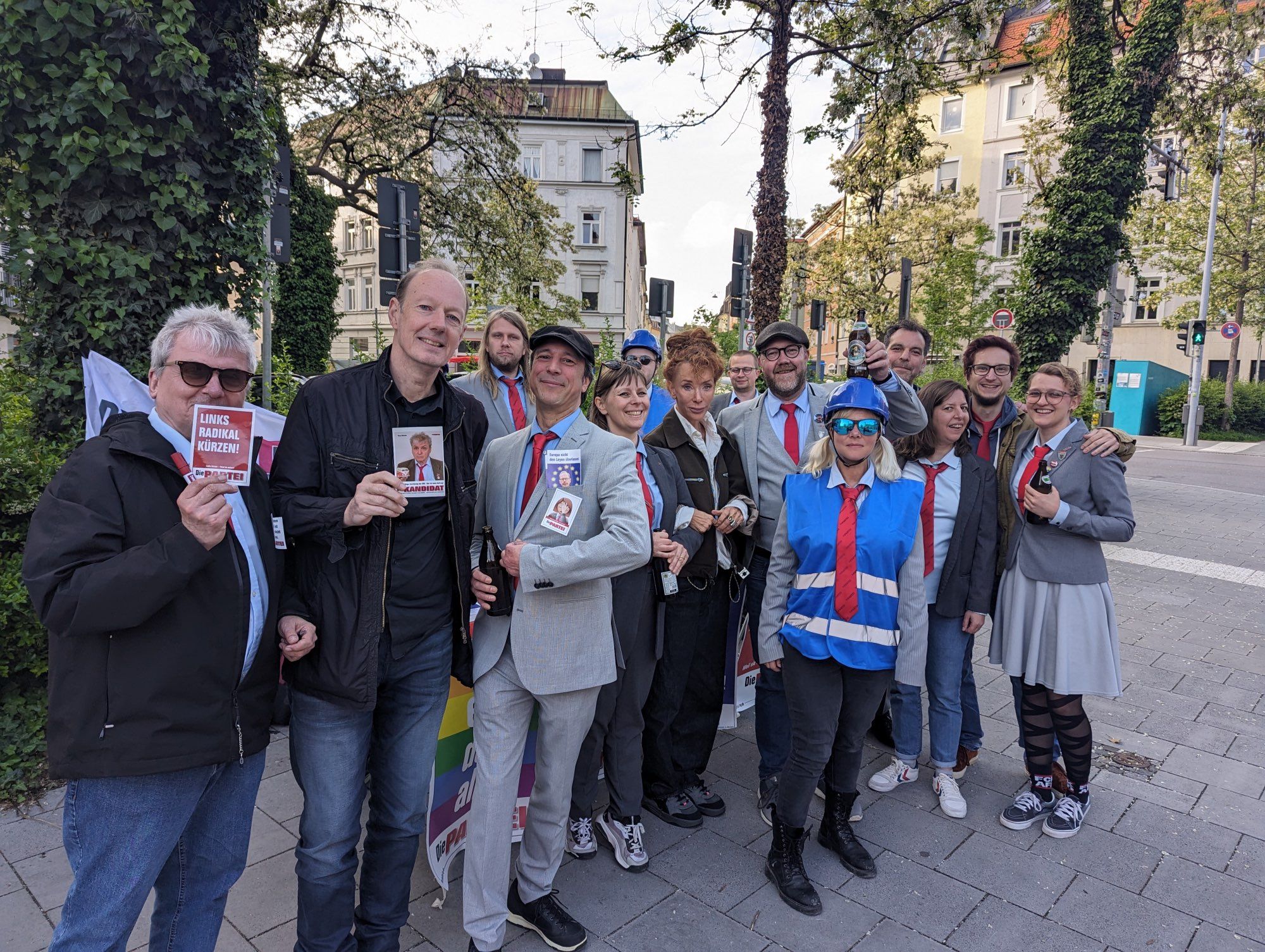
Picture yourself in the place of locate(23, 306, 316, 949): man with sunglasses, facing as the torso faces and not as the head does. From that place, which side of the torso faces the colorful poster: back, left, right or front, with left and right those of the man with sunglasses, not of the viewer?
left

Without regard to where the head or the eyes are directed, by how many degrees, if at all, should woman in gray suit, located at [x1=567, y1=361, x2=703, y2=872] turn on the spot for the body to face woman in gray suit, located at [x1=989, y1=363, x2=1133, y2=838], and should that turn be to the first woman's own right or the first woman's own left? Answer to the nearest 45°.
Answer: approximately 90° to the first woman's own left

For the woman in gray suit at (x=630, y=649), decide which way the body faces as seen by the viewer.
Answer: toward the camera

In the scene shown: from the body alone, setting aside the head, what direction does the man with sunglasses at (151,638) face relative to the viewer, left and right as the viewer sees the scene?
facing the viewer and to the right of the viewer

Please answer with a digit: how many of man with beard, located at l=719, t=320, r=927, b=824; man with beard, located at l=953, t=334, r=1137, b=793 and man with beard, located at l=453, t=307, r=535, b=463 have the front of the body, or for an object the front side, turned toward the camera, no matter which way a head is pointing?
3

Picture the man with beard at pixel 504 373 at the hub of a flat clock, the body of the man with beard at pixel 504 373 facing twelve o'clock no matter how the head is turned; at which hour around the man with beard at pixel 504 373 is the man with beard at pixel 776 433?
the man with beard at pixel 776 433 is roughly at 10 o'clock from the man with beard at pixel 504 373.

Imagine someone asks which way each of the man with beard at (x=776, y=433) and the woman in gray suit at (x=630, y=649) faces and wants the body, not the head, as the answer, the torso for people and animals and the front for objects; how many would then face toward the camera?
2

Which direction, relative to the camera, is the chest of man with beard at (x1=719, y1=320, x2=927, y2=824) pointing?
toward the camera

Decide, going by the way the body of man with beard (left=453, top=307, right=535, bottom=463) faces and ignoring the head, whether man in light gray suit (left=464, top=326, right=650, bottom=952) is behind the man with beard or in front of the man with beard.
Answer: in front

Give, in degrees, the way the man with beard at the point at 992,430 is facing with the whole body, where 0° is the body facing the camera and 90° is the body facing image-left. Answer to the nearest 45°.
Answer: approximately 0°

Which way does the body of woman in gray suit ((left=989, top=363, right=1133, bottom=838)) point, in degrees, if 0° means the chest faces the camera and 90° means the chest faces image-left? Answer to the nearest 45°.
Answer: approximately 45°
